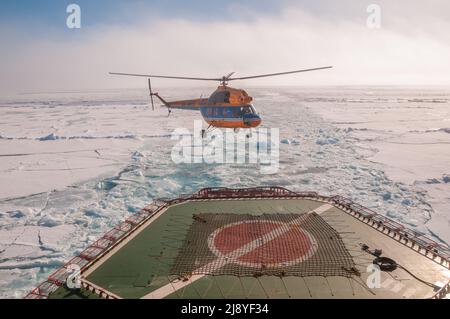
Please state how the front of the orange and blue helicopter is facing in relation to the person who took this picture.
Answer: facing the viewer and to the right of the viewer

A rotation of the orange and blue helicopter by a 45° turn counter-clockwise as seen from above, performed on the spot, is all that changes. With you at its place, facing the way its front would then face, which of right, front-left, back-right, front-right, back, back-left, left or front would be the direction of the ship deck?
right
